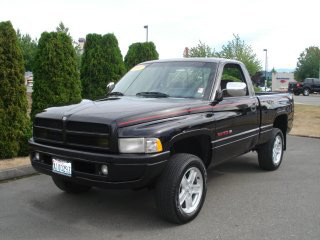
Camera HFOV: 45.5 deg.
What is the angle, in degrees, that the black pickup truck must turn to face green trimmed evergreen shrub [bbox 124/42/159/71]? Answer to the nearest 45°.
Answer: approximately 135° to its right

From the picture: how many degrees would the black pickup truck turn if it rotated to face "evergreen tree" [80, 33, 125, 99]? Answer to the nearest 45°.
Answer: approximately 135° to its right

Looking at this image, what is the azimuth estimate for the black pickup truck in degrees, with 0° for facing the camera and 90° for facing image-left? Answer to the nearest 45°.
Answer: approximately 45°

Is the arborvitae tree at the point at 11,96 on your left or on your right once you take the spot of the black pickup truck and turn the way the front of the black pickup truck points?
on your right

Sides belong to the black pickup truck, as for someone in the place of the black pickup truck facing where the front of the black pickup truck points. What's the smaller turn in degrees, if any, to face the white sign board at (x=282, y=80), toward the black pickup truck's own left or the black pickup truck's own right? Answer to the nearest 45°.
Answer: approximately 135° to the black pickup truck's own right

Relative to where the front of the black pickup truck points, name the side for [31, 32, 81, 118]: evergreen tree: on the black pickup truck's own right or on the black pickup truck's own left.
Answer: on the black pickup truck's own right
